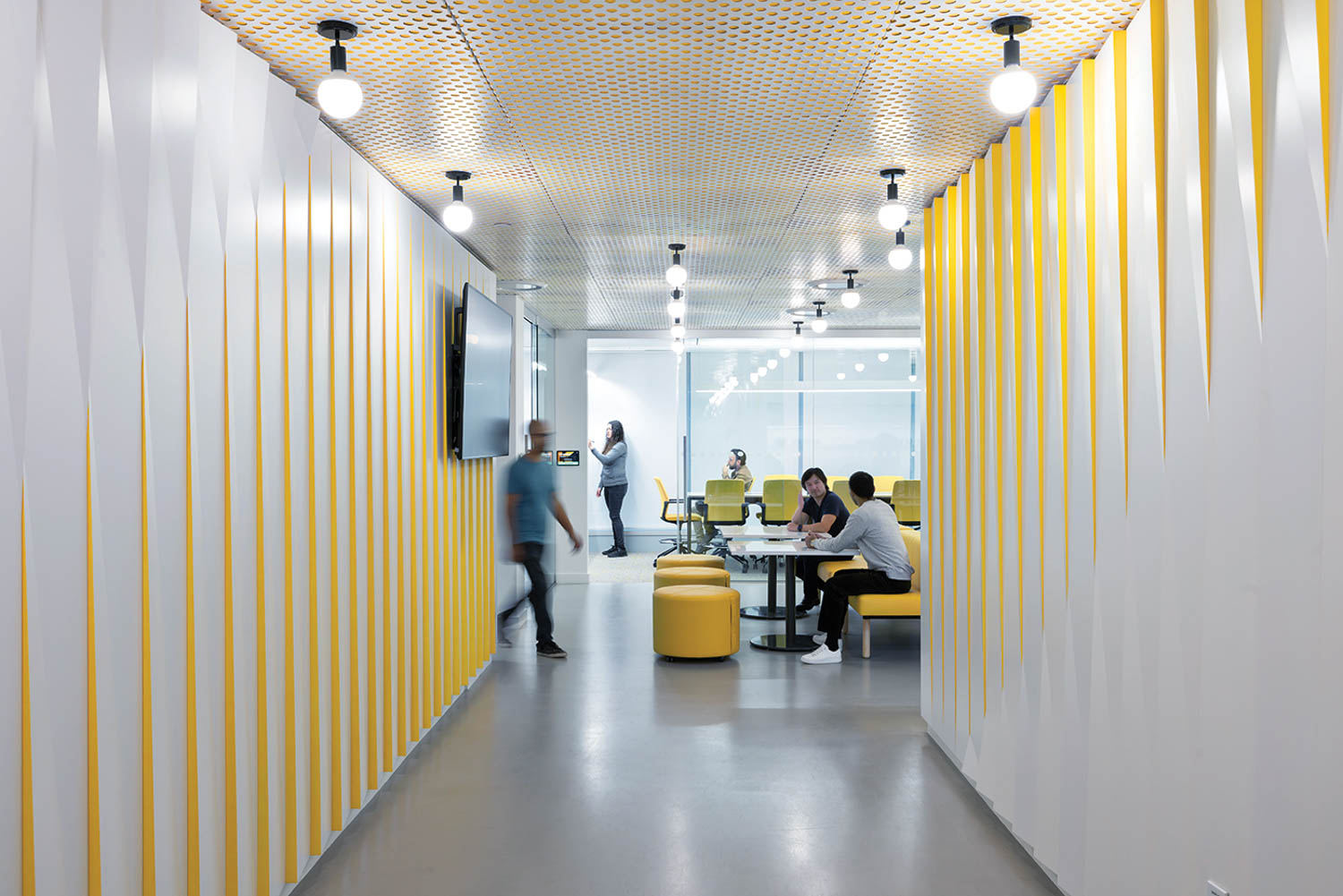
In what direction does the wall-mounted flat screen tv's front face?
to the viewer's right

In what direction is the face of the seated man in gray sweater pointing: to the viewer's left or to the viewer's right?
to the viewer's left

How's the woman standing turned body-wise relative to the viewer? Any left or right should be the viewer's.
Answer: facing to the left of the viewer

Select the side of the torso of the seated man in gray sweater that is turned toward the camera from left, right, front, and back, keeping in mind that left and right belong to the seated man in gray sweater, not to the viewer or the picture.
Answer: left

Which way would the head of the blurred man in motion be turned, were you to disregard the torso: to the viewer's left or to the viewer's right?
to the viewer's right

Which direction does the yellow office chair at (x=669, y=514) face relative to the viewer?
to the viewer's right

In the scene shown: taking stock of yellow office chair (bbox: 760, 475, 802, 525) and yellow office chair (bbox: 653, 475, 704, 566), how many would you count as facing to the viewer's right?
1

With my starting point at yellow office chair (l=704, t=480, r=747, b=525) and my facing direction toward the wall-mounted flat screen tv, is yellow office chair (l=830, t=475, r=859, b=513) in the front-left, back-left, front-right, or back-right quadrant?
back-left

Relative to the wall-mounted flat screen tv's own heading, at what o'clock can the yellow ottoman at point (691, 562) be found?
The yellow ottoman is roughly at 10 o'clock from the wall-mounted flat screen tv.

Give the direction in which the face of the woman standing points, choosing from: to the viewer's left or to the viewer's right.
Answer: to the viewer's left

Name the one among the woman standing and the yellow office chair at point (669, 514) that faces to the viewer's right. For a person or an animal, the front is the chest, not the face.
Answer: the yellow office chair

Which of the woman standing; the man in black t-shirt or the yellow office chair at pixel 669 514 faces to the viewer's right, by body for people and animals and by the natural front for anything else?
the yellow office chair
